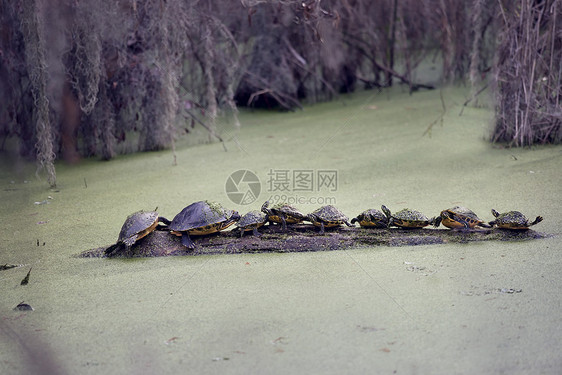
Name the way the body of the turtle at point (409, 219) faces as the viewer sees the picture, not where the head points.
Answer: to the viewer's left

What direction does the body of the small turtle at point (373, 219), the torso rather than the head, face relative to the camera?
to the viewer's left

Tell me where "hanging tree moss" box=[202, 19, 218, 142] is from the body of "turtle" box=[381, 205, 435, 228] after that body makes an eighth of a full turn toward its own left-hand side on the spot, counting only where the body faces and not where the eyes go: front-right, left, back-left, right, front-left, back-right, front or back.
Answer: right

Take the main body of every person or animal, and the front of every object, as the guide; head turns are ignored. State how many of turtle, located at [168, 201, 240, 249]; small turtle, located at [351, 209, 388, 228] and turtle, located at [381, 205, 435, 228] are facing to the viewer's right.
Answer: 1

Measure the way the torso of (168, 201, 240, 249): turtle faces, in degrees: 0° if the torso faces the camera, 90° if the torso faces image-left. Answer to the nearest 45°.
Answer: approximately 270°

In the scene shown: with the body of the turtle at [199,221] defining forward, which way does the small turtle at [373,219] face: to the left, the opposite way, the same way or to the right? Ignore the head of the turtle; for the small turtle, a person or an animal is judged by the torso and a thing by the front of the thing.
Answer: the opposite way

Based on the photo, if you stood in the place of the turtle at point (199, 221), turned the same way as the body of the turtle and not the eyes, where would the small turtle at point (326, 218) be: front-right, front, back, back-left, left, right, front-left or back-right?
front

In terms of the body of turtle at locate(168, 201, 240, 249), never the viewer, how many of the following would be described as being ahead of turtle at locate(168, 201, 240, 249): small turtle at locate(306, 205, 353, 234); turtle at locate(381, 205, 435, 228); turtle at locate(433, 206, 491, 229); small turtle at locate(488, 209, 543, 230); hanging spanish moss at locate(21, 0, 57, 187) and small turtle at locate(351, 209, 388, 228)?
5
